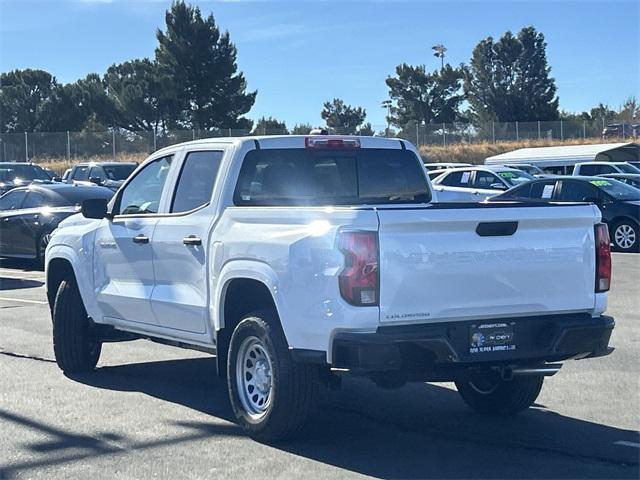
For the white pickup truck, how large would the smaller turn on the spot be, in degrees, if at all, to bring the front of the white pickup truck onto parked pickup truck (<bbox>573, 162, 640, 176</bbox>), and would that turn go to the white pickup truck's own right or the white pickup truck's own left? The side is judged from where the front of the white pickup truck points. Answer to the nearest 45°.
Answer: approximately 45° to the white pickup truck's own right

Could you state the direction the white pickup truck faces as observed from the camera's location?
facing away from the viewer and to the left of the viewer

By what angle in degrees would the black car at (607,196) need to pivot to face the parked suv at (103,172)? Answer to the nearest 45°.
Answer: approximately 180°

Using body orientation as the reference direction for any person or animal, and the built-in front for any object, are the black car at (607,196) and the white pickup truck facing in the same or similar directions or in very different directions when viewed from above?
very different directions

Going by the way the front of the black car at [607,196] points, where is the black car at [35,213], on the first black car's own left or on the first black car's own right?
on the first black car's own right

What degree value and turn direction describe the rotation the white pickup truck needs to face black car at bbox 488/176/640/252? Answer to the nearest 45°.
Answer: approximately 45° to its right

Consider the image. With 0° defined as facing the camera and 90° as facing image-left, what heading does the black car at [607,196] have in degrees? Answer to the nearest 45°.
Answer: approximately 315°

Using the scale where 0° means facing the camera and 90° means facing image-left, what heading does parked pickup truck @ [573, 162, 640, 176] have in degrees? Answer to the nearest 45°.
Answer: approximately 315°
